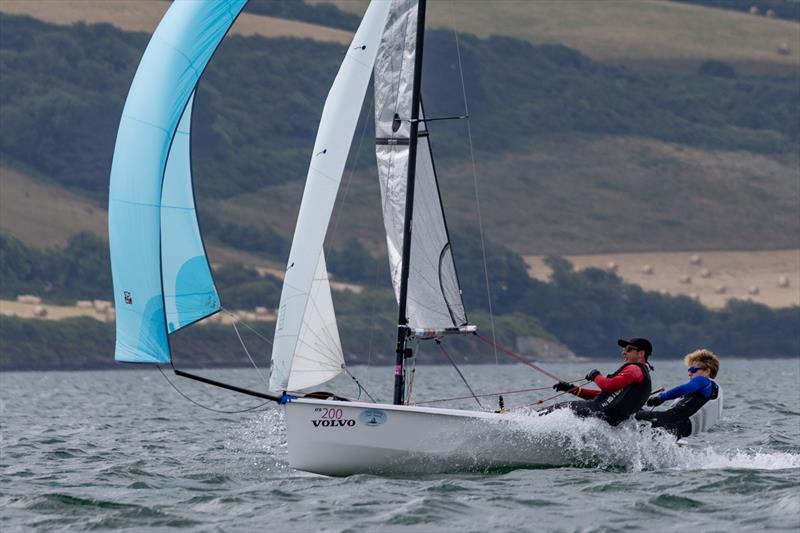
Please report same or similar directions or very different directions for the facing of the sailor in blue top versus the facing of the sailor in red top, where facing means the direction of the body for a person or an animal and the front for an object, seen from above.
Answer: same or similar directions

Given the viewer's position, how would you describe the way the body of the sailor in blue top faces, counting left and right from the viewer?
facing to the left of the viewer

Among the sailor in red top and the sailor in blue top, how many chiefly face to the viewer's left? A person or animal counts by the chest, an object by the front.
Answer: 2

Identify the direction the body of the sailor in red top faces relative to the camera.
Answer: to the viewer's left

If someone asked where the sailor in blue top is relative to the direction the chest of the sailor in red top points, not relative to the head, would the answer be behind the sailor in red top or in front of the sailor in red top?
behind

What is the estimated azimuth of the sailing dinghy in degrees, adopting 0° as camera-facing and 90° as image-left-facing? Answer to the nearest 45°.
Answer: approximately 45°
